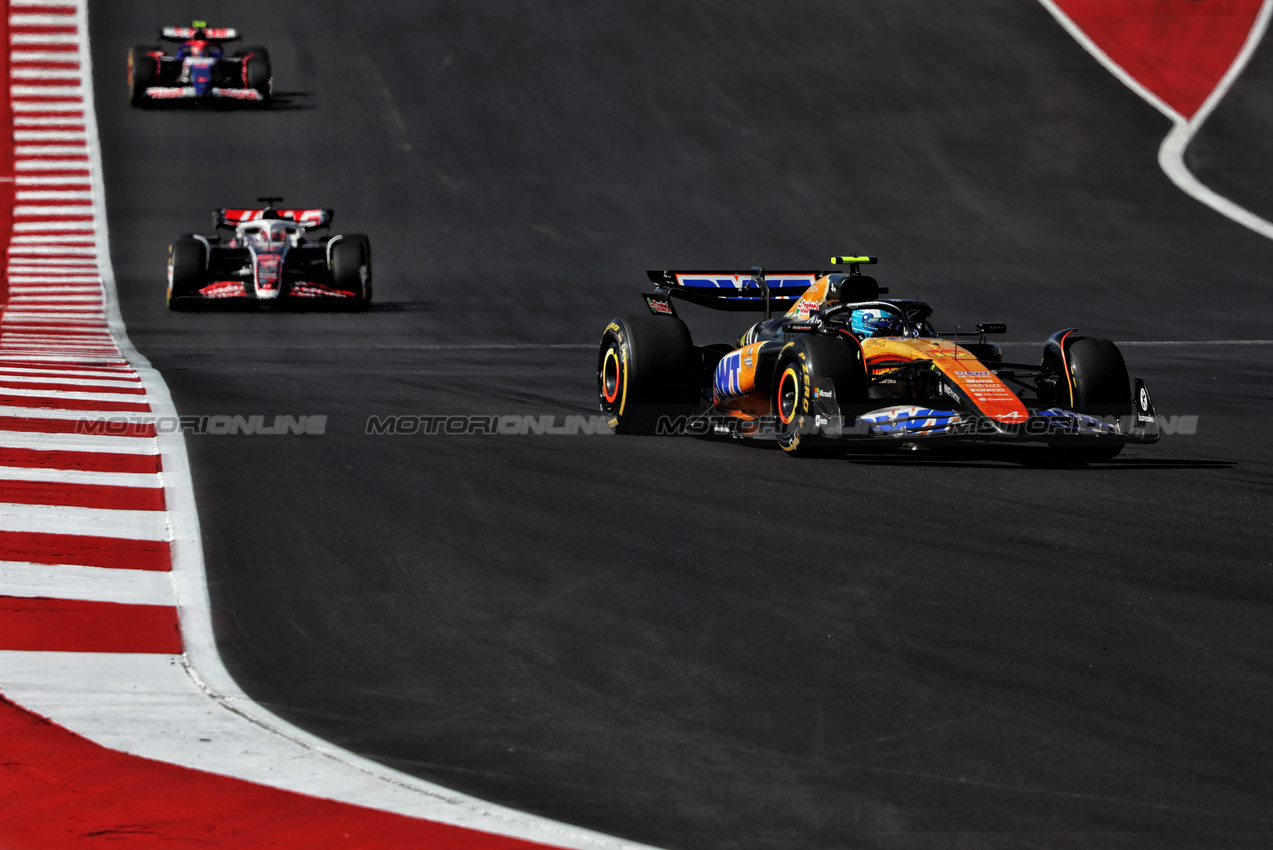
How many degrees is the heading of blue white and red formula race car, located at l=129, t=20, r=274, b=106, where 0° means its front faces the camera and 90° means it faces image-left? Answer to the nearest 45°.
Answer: approximately 0°

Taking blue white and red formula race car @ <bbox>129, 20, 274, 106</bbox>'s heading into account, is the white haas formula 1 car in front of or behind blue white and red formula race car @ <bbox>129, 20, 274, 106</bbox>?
in front

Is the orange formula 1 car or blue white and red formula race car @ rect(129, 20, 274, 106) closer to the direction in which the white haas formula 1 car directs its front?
the orange formula 1 car

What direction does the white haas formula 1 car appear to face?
toward the camera

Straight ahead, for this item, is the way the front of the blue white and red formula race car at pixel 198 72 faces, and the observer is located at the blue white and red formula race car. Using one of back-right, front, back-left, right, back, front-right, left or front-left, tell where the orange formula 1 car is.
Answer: front

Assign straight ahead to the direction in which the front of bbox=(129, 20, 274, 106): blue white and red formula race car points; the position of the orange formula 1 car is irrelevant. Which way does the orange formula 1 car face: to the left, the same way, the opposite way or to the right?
the same way

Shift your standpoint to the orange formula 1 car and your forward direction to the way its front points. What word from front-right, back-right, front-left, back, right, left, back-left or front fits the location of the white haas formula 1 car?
back

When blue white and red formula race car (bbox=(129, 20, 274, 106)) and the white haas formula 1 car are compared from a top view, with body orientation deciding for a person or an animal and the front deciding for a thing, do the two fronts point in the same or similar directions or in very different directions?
same or similar directions

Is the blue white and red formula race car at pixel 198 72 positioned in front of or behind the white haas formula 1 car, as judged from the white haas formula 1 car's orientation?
behind

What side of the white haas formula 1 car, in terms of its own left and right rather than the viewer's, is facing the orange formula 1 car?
front

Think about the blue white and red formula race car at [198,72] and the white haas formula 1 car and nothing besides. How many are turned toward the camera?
2

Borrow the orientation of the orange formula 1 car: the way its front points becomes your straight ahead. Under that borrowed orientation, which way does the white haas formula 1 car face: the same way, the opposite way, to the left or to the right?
the same way

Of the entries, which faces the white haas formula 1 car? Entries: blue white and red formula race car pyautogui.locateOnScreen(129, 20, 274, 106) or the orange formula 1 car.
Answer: the blue white and red formula race car

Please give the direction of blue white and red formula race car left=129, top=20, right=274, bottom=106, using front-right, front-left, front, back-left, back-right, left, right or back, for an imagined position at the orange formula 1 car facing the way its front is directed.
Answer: back
